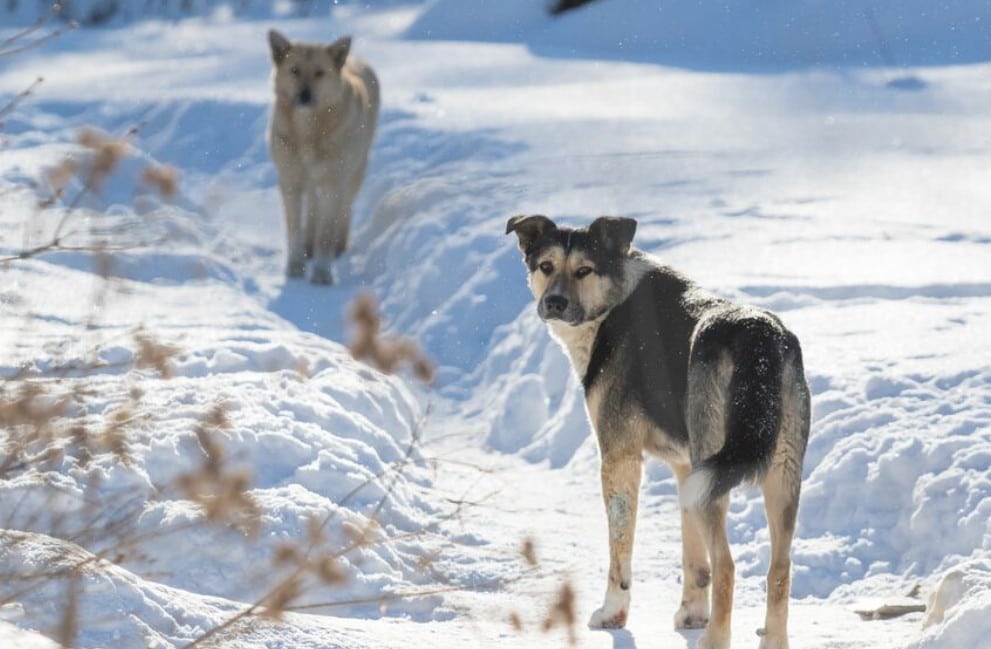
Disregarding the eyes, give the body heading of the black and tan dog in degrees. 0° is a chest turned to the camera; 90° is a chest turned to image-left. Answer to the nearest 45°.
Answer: approximately 135°

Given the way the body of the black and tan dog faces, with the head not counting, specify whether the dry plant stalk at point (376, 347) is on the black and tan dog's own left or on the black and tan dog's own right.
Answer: on the black and tan dog's own left

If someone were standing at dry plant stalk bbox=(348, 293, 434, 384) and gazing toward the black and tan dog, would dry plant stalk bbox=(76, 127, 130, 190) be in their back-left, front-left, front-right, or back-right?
back-left

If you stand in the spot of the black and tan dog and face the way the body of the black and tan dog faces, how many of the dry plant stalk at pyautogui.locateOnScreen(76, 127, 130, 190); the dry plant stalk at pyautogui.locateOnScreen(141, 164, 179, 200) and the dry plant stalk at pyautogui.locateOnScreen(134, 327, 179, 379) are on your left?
3

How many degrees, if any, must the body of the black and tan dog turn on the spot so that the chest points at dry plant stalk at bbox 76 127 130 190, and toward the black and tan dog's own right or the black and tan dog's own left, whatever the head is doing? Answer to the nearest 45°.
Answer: approximately 90° to the black and tan dog's own left

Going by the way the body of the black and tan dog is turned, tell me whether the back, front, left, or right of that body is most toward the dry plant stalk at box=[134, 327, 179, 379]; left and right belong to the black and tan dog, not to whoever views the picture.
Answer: left

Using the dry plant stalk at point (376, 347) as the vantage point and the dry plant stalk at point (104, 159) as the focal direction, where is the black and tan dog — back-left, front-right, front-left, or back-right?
back-right
